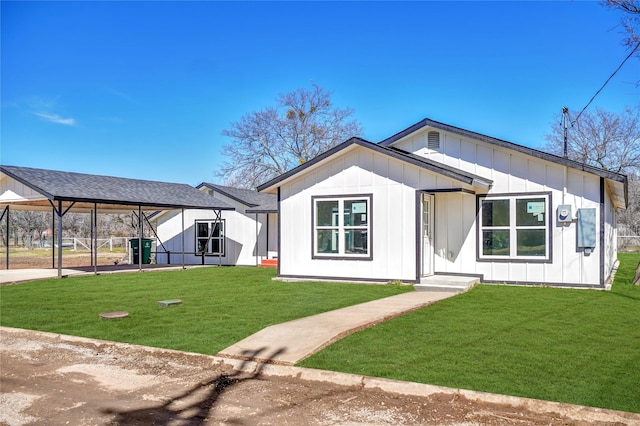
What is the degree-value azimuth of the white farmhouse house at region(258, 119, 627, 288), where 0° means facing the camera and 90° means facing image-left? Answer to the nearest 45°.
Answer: approximately 0°

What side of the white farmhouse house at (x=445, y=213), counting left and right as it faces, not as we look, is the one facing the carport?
right

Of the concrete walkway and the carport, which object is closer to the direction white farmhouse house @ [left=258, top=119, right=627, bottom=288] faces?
the concrete walkway

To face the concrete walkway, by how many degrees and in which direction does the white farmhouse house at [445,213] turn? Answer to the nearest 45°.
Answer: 0° — it already faces it
